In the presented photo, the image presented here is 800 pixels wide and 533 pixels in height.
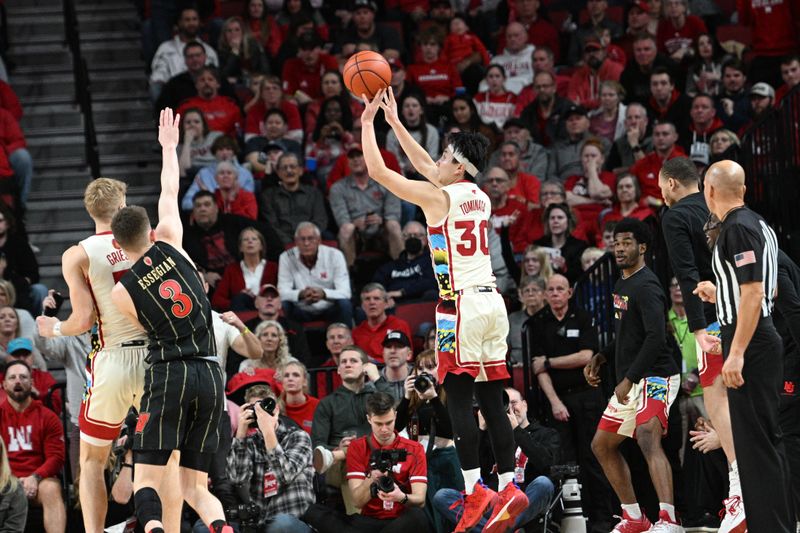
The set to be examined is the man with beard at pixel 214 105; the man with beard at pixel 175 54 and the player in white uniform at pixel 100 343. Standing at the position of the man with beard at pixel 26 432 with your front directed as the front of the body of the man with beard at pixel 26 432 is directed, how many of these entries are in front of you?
1

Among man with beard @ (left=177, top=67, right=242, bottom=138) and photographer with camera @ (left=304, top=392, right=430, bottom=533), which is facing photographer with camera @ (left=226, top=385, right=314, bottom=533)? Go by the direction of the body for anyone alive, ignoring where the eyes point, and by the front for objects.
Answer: the man with beard

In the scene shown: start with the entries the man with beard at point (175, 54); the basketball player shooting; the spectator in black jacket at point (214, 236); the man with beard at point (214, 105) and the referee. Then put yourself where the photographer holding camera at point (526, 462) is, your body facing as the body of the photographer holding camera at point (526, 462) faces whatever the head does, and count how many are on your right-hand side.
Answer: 3

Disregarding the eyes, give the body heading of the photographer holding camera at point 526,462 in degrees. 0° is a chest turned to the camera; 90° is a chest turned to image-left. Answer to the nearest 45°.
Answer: approximately 45°

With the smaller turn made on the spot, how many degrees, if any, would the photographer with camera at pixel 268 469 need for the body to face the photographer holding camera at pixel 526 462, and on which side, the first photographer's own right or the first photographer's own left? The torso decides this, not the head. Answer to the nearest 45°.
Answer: approximately 90° to the first photographer's own left

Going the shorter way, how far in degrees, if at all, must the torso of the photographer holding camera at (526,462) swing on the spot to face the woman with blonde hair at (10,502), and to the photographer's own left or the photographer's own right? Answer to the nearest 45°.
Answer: approximately 45° to the photographer's own right

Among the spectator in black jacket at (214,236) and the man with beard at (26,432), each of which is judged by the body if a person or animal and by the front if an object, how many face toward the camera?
2

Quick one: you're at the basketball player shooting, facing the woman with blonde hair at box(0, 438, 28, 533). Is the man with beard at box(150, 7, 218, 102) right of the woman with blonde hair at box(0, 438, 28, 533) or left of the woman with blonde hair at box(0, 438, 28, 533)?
right

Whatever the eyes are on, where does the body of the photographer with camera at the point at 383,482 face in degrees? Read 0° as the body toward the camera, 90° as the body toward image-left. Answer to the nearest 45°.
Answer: approximately 0°

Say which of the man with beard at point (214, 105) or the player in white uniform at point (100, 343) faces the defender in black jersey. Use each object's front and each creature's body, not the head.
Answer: the man with beard
